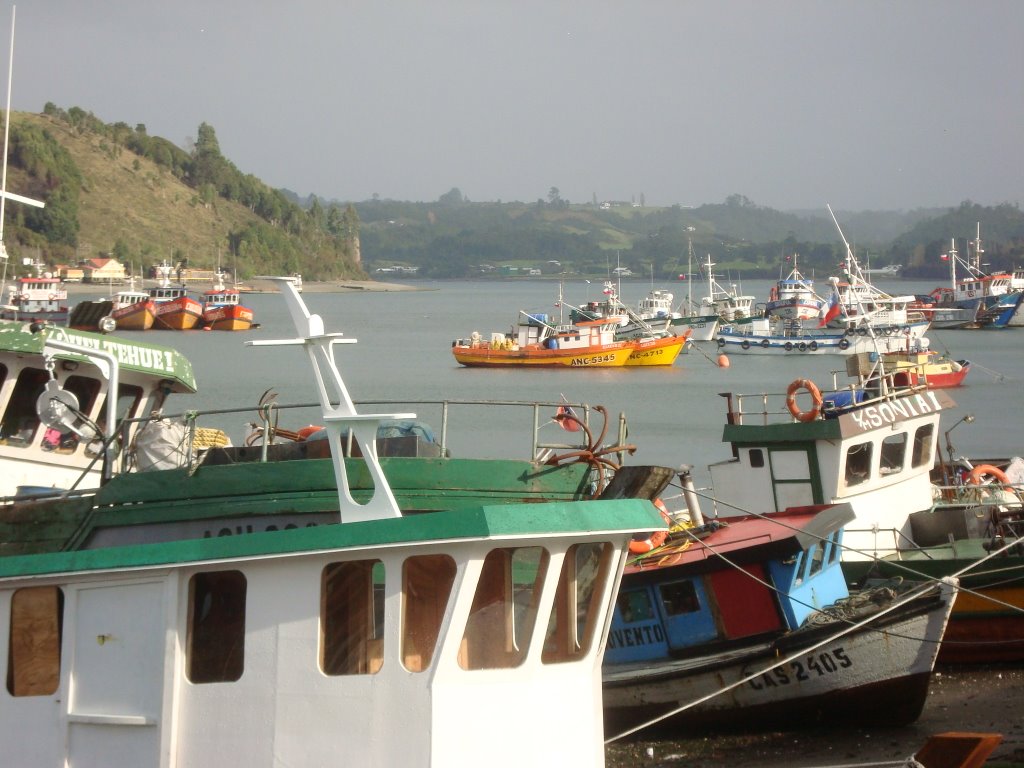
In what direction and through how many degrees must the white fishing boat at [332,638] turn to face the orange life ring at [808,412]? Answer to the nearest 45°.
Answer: approximately 90° to its left

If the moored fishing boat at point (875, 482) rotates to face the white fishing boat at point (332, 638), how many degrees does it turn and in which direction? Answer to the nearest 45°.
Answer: approximately 45° to its right

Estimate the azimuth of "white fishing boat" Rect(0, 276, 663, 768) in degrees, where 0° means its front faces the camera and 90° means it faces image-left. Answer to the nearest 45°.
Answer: approximately 315°

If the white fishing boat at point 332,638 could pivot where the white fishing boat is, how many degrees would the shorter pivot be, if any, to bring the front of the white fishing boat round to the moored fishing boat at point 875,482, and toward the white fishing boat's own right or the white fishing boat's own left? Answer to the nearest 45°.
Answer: approximately 90° to the white fishing boat's own left

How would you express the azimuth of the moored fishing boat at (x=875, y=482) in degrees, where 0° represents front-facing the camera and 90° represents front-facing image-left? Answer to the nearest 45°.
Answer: approximately 315°
